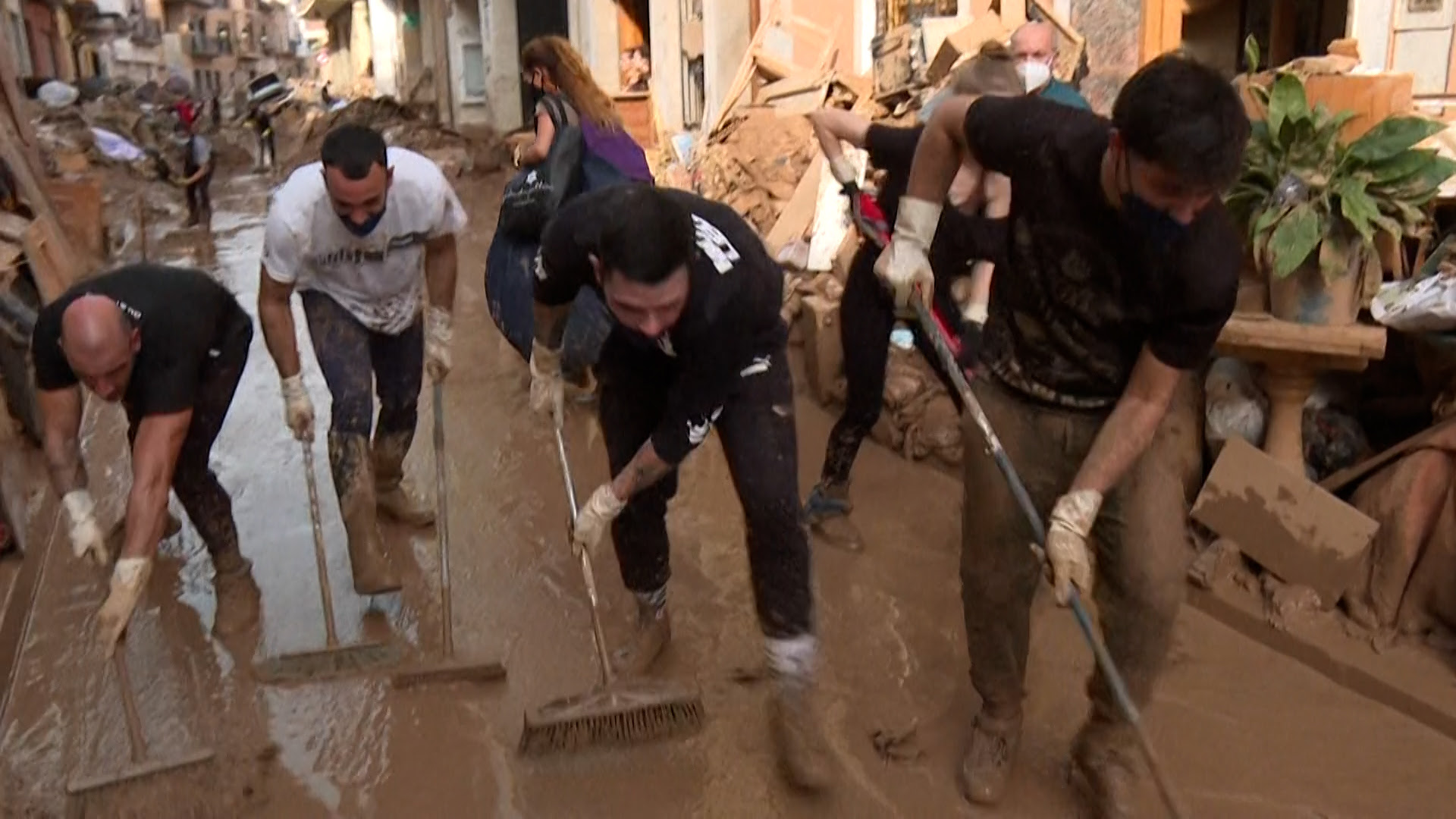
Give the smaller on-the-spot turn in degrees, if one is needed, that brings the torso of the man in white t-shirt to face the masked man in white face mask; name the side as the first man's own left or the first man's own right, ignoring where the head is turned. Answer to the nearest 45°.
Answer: approximately 90° to the first man's own left

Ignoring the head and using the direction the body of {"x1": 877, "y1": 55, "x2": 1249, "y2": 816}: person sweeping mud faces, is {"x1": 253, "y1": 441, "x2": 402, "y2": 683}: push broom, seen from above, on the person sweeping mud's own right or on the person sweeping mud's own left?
on the person sweeping mud's own right

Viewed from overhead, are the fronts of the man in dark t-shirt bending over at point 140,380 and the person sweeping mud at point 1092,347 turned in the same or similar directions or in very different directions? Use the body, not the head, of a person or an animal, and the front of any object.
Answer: same or similar directions

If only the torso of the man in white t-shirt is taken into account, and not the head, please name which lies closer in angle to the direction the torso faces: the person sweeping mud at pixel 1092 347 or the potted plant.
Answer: the person sweeping mud

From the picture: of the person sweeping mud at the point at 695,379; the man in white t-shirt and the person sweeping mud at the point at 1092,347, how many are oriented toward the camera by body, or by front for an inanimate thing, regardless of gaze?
3

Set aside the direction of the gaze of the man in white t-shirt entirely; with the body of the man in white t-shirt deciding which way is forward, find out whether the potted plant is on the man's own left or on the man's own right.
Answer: on the man's own left

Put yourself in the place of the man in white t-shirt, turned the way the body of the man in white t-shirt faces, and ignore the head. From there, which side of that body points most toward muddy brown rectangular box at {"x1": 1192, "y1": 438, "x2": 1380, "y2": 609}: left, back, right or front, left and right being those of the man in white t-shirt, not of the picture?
left

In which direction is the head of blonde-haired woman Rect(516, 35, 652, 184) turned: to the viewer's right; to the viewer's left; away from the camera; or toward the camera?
to the viewer's left

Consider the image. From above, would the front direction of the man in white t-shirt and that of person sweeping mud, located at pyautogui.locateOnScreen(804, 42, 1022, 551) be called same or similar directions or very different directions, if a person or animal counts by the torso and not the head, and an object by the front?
same or similar directions

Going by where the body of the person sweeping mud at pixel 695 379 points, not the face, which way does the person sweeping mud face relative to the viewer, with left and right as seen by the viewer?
facing the viewer
